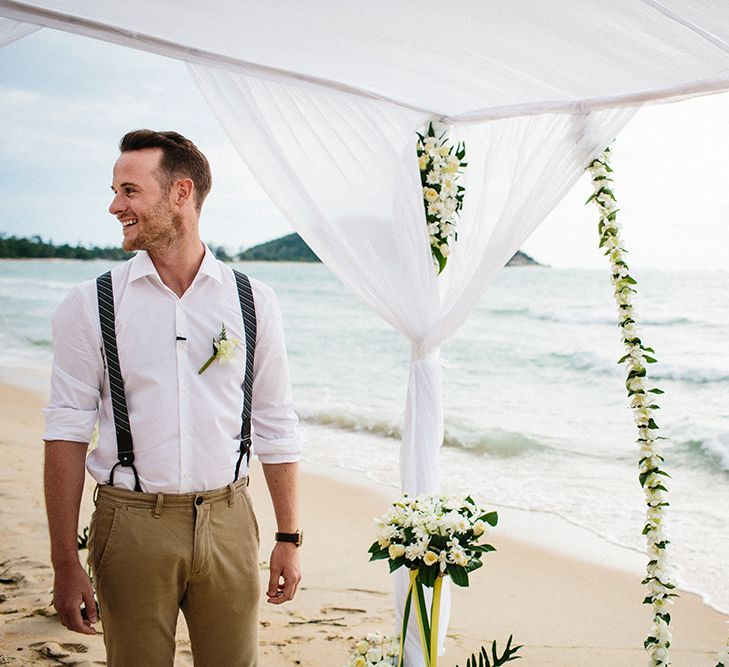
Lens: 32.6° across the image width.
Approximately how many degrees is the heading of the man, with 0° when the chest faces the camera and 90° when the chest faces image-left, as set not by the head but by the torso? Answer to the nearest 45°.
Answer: approximately 0°

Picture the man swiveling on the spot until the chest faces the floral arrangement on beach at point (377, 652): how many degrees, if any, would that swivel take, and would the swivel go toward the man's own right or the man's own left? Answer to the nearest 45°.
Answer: approximately 135° to the man's own left

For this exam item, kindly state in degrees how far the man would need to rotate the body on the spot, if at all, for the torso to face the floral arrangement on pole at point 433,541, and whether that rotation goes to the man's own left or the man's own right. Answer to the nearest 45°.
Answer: approximately 135° to the man's own left

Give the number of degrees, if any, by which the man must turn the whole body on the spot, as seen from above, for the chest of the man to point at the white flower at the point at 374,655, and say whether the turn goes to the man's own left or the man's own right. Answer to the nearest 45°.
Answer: approximately 135° to the man's own left
